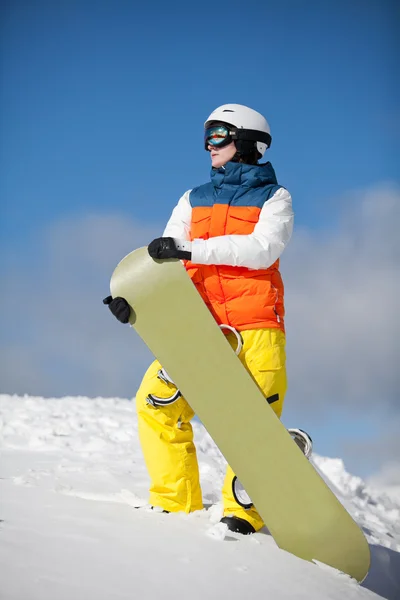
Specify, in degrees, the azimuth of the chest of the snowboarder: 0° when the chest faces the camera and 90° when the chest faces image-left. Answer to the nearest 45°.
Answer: approximately 45°
